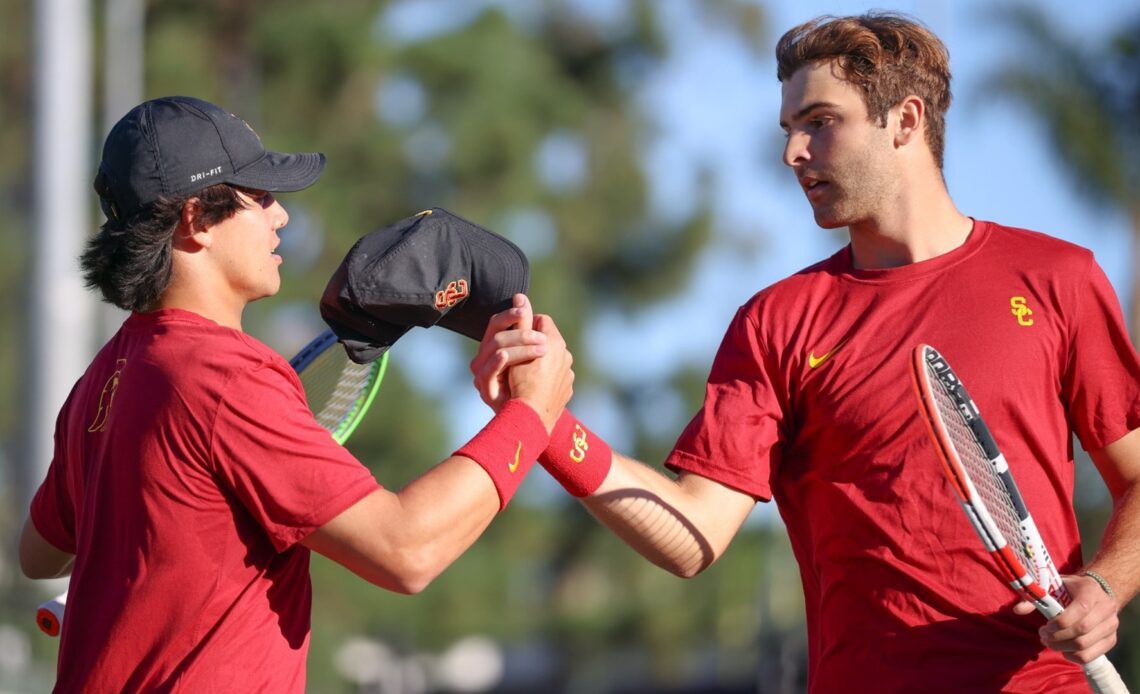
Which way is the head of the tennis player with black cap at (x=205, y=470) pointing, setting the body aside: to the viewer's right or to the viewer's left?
to the viewer's right

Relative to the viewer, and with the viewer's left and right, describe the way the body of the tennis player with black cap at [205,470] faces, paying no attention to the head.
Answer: facing away from the viewer and to the right of the viewer
